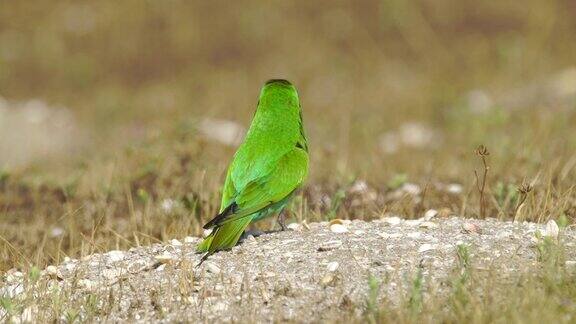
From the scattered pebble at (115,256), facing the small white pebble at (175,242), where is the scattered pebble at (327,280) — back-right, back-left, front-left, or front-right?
front-right

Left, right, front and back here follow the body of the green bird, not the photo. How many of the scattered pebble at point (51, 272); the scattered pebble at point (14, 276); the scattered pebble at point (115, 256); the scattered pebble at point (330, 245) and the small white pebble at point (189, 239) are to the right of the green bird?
1

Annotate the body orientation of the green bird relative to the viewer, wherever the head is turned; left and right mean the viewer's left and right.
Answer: facing away from the viewer and to the right of the viewer

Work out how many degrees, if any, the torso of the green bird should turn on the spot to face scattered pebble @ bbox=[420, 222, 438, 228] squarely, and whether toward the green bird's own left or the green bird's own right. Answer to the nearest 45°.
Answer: approximately 45° to the green bird's own right

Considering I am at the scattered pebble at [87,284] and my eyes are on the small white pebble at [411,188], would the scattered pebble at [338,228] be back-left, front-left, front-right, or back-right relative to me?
front-right

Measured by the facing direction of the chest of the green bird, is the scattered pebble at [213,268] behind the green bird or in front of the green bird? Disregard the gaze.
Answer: behind

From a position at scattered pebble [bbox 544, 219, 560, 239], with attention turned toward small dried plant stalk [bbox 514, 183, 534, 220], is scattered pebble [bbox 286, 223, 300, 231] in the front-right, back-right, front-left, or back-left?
front-left

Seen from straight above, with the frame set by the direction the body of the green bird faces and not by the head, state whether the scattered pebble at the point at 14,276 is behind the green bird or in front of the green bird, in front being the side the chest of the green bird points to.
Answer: behind

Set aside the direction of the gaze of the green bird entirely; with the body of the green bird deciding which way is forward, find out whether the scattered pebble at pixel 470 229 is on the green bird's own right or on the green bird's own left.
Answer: on the green bird's own right

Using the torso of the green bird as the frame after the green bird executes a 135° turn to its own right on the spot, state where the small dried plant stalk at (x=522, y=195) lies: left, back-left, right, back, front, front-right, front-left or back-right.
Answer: left

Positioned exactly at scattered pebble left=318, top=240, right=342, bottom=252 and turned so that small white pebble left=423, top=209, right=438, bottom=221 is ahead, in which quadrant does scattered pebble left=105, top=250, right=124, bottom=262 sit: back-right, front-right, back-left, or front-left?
back-left
